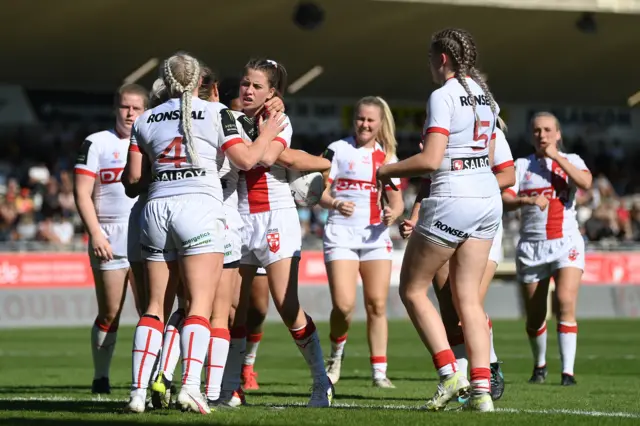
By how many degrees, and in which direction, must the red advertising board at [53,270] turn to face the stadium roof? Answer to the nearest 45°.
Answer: approximately 135° to its left

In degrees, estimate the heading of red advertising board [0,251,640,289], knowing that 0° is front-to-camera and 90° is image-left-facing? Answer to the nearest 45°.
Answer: approximately 0°
